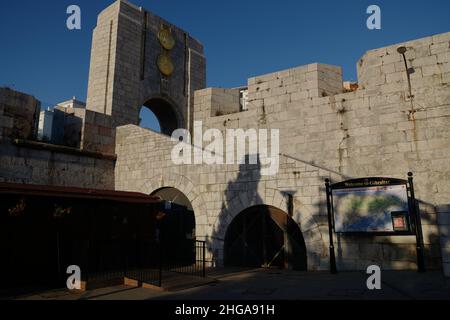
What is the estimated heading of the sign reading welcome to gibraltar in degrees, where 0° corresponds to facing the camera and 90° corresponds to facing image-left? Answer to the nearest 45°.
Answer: approximately 0°

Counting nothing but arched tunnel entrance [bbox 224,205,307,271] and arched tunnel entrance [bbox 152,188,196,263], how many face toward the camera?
2

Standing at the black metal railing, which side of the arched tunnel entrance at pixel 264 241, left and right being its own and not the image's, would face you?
right

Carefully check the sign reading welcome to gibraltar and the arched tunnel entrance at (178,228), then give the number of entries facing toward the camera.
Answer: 2

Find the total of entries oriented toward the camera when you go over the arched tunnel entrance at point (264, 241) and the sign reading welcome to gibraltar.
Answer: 2

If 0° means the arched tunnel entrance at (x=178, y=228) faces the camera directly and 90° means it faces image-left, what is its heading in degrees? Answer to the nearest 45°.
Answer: approximately 0°

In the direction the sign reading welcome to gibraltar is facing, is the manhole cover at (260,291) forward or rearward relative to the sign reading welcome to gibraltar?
forward

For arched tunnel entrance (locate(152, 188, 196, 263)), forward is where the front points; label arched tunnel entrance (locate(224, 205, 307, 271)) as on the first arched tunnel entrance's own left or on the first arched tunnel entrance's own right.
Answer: on the first arched tunnel entrance's own left
